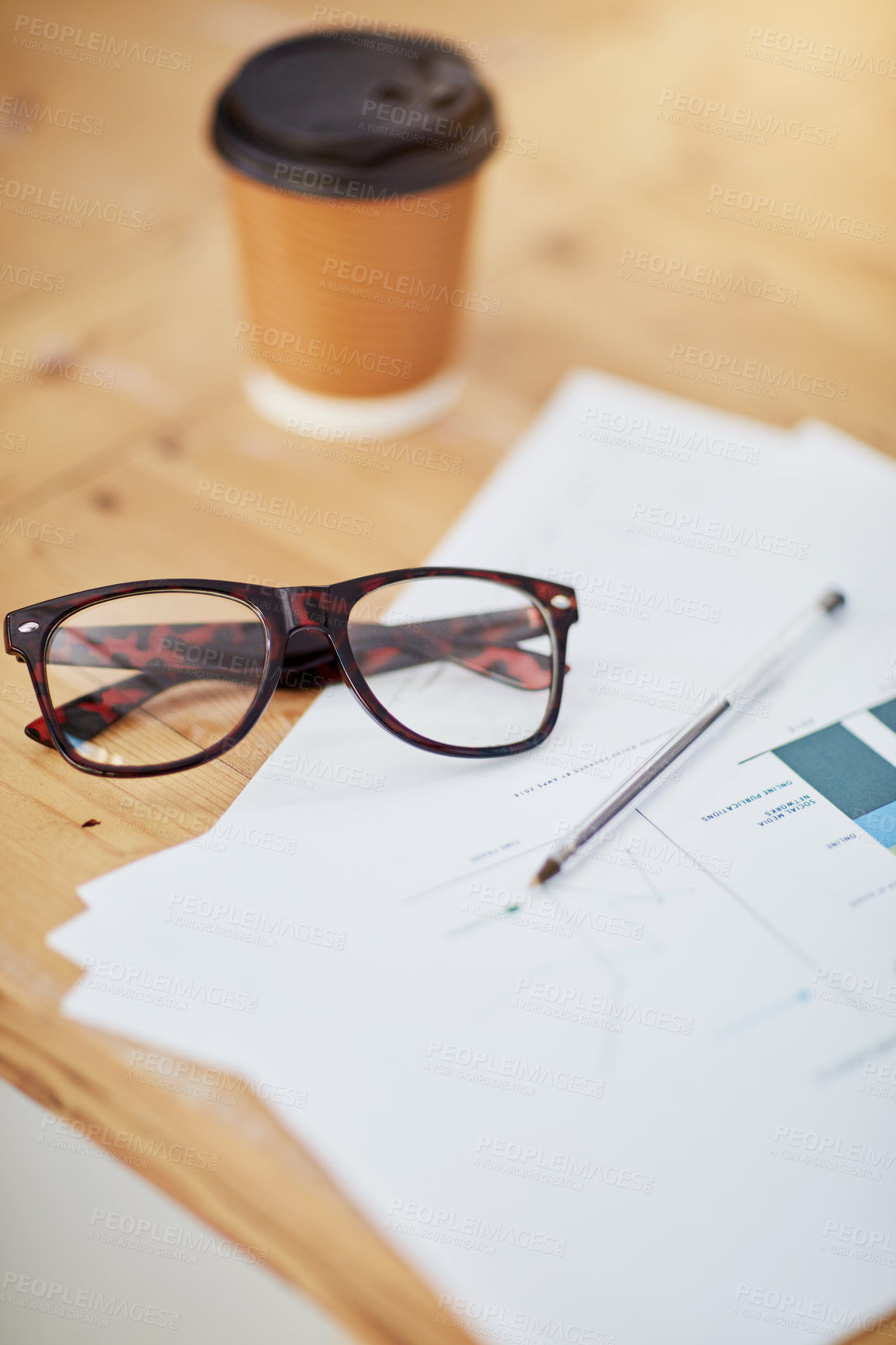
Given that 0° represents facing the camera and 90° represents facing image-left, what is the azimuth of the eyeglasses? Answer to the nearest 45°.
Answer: approximately 0°
